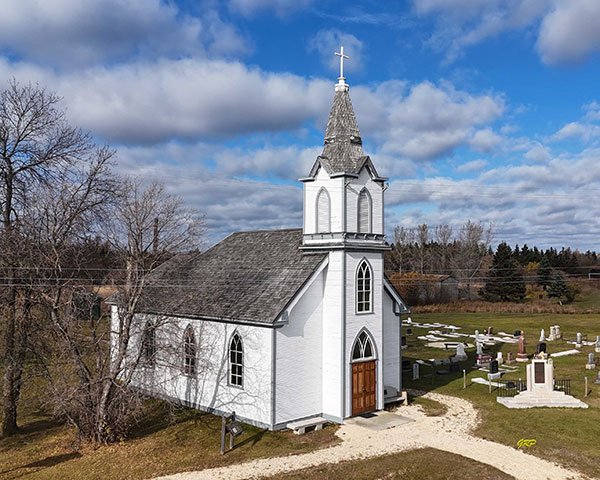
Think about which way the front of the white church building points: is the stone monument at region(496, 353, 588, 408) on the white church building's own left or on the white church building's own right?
on the white church building's own left

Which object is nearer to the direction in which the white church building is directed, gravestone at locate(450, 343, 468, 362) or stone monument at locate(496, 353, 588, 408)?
the stone monument

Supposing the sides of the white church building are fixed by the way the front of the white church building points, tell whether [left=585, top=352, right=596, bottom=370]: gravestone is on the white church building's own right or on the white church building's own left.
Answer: on the white church building's own left

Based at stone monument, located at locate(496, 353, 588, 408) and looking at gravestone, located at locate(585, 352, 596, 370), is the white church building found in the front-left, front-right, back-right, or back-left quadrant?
back-left

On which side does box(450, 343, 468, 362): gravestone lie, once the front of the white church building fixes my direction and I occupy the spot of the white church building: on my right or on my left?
on my left

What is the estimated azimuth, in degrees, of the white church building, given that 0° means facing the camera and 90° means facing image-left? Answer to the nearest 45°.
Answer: approximately 315°
